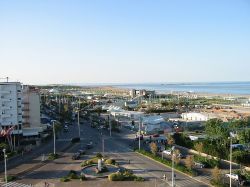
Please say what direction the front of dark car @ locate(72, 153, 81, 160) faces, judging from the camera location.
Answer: facing the viewer and to the left of the viewer

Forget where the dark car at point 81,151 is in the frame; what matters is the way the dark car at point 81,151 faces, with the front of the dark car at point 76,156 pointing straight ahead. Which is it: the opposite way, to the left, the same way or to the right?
the same way

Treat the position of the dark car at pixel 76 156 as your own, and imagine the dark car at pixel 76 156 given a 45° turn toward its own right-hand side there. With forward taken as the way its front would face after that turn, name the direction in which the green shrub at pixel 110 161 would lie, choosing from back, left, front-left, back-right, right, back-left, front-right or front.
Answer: back-left

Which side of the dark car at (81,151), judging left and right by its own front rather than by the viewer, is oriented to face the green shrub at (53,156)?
front

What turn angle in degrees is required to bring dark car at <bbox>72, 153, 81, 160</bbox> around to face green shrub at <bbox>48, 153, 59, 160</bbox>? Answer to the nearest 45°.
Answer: approximately 45° to its right

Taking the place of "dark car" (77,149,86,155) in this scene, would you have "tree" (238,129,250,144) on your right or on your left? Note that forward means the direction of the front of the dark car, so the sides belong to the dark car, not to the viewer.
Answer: on your left

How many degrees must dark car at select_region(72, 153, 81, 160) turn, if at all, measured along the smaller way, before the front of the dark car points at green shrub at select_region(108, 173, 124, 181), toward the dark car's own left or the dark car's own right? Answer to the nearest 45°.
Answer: approximately 45° to the dark car's own left

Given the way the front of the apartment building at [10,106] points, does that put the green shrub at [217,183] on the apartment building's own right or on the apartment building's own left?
on the apartment building's own right

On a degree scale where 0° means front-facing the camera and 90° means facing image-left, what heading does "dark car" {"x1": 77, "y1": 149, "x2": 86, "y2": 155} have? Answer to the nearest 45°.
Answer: approximately 45°

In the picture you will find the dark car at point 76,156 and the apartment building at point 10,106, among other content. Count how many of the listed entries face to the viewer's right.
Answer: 1

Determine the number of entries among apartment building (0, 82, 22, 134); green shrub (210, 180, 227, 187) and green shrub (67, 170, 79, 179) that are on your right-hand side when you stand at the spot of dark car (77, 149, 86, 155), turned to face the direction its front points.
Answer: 1

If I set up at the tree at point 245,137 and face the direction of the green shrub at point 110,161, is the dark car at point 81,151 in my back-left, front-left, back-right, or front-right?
front-right

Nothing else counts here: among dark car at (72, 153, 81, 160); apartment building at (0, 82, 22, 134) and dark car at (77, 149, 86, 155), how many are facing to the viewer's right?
1

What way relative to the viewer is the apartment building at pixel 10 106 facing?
to the viewer's right

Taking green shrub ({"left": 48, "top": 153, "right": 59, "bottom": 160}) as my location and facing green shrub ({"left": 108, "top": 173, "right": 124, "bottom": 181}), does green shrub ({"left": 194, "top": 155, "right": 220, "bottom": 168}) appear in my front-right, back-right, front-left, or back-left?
front-left
